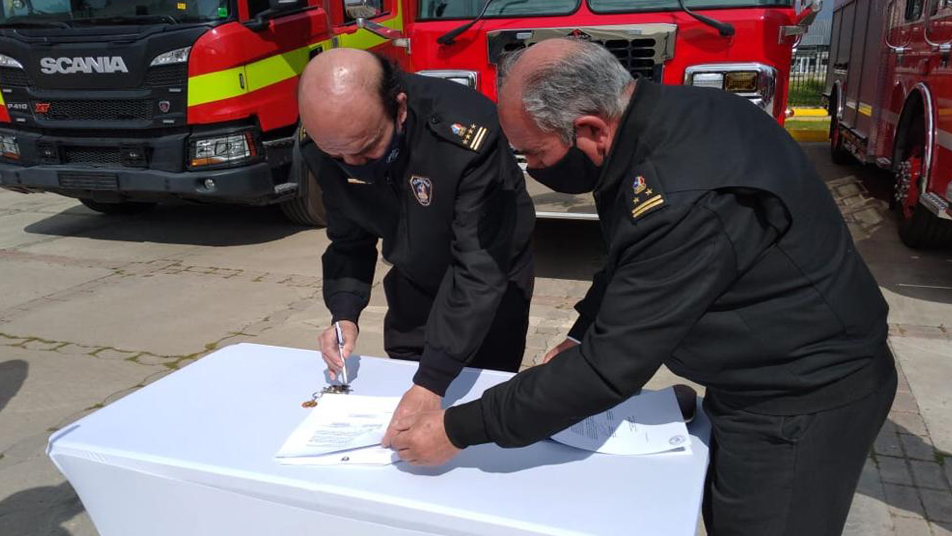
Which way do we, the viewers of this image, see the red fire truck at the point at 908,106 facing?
facing the viewer and to the right of the viewer

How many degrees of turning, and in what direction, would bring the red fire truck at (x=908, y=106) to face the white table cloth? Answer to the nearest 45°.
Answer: approximately 45° to its right

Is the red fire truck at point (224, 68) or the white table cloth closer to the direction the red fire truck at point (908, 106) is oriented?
the white table cloth

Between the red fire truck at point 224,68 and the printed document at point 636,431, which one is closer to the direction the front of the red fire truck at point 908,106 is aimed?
the printed document

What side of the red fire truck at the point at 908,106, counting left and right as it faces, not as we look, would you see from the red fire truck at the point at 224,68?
right
